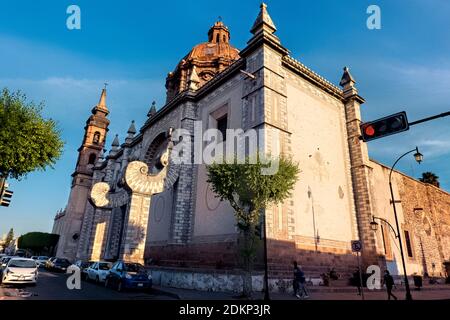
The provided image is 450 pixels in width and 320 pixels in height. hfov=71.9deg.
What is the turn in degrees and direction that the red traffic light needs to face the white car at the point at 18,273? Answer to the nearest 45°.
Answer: approximately 90° to its right

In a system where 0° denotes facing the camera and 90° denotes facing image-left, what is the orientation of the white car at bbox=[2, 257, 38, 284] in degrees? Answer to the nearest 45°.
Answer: approximately 0°

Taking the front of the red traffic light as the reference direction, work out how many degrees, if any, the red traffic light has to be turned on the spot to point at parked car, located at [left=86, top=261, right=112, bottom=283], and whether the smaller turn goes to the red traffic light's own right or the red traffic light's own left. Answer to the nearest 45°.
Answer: approximately 90° to the red traffic light's own right
